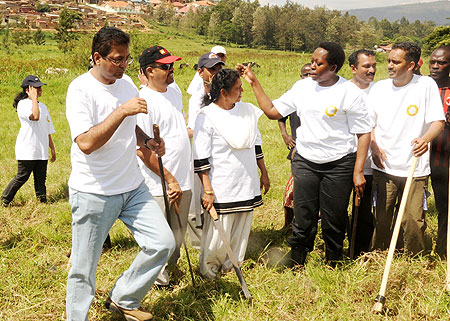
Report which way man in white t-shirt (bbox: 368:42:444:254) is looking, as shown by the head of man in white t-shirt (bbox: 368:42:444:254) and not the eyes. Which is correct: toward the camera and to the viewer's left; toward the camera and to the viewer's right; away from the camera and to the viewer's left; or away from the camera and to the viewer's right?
toward the camera and to the viewer's left

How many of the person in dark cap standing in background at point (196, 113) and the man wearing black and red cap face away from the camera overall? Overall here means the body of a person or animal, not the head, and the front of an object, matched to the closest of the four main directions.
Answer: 0

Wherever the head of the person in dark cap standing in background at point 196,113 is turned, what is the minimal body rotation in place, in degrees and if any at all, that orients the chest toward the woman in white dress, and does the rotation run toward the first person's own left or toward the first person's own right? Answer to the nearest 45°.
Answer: approximately 45° to the first person's own right

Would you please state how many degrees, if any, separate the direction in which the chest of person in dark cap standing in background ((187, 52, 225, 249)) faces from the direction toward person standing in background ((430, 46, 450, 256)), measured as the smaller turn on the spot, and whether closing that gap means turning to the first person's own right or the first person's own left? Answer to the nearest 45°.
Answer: approximately 45° to the first person's own left

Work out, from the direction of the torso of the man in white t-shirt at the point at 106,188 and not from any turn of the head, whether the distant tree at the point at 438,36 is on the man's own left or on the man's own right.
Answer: on the man's own left

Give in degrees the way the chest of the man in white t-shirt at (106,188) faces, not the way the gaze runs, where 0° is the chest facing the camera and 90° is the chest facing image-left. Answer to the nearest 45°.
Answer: approximately 315°

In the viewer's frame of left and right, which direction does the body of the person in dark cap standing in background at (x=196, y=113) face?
facing the viewer and to the right of the viewer

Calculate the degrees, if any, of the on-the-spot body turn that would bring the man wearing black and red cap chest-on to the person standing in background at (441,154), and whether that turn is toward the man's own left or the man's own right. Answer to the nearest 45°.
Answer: approximately 45° to the man's own left
